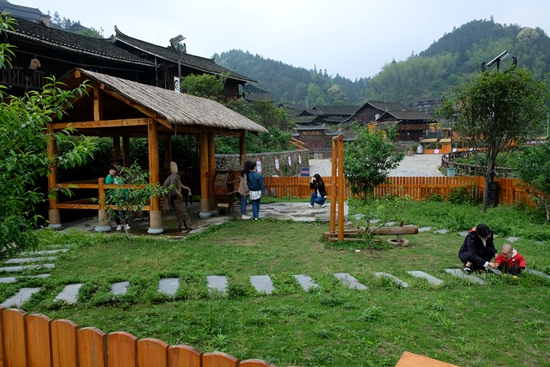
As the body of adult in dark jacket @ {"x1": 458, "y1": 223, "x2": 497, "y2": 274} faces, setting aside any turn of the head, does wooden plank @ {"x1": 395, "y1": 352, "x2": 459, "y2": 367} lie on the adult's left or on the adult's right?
on the adult's right

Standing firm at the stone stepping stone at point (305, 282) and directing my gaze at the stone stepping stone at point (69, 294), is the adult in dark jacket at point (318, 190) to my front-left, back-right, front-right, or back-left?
back-right

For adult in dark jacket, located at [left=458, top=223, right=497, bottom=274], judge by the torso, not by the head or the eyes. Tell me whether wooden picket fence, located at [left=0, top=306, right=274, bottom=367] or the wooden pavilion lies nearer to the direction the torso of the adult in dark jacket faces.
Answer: the wooden picket fence

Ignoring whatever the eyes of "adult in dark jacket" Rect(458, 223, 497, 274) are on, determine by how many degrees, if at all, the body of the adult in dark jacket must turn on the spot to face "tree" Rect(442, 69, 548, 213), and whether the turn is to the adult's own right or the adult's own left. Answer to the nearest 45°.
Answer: approximately 135° to the adult's own left

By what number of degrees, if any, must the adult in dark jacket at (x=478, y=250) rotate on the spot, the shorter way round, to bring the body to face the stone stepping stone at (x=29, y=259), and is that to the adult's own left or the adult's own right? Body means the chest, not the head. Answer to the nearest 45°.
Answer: approximately 135° to the adult's own right

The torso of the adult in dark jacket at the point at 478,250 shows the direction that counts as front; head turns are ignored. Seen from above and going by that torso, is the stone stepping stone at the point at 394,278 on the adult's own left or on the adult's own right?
on the adult's own right

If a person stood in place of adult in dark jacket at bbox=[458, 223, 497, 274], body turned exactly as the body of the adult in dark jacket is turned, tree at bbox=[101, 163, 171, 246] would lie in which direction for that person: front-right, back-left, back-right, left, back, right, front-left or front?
back-right

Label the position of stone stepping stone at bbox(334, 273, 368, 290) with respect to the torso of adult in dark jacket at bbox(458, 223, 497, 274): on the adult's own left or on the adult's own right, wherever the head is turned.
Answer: on the adult's own right

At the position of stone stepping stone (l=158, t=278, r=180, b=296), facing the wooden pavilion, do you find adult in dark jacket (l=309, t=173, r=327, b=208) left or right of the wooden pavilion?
right

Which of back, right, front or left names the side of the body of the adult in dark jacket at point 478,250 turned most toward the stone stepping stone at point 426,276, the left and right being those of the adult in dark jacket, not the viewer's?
right

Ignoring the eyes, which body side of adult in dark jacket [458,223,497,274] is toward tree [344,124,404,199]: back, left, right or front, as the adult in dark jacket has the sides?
back

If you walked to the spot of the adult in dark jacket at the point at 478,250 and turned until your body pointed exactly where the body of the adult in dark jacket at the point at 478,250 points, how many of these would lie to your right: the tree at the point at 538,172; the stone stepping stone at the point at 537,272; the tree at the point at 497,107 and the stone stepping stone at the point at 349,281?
1

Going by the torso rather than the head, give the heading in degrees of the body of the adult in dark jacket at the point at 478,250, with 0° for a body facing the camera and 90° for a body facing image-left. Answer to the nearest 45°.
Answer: approximately 315°

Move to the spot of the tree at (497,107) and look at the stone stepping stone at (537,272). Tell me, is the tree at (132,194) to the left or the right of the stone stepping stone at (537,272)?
right

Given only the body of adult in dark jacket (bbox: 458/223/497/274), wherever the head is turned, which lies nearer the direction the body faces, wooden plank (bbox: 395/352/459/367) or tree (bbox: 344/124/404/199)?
the wooden plank
